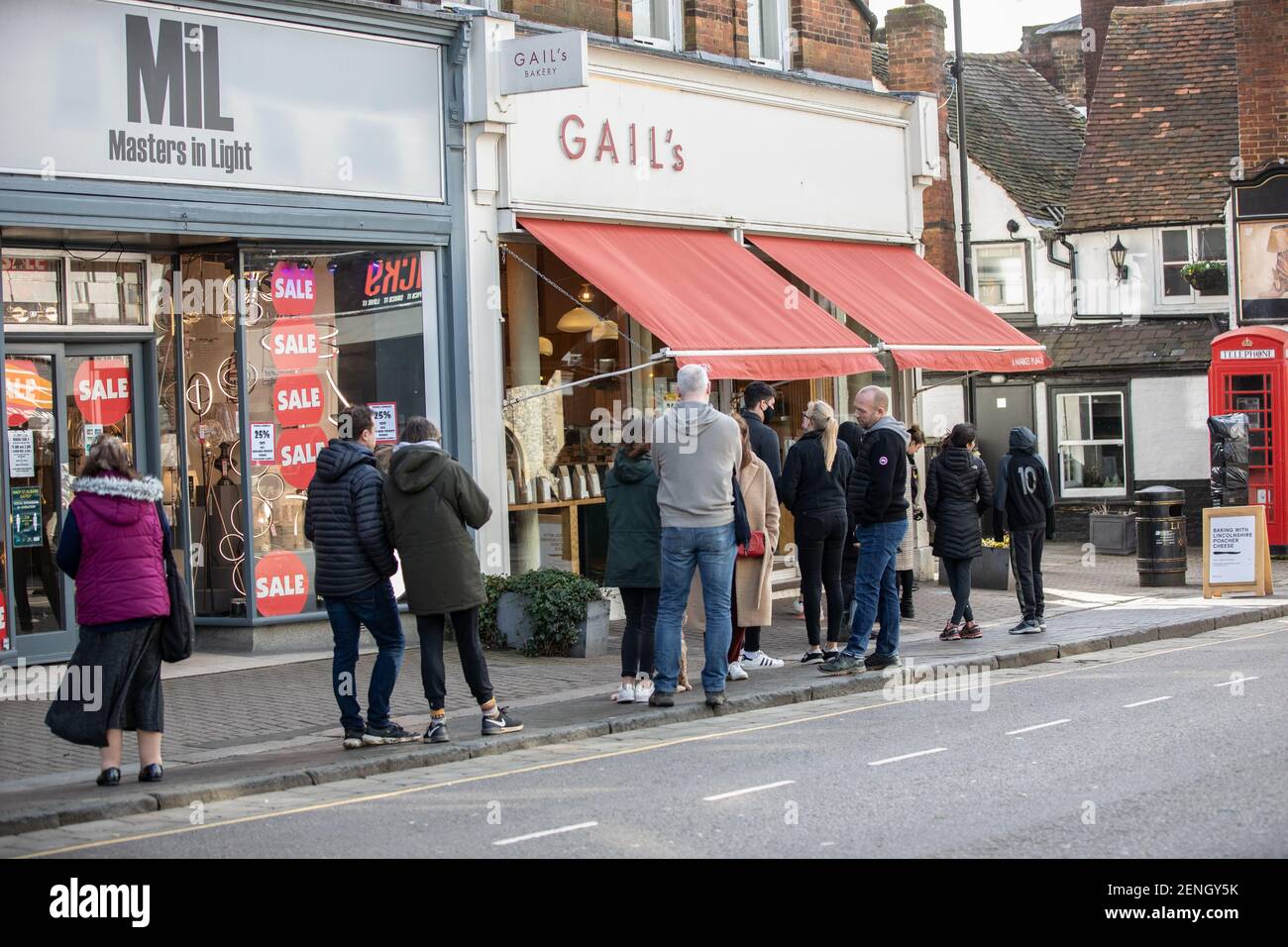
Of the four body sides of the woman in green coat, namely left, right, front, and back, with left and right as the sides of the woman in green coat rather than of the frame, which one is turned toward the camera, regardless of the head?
back

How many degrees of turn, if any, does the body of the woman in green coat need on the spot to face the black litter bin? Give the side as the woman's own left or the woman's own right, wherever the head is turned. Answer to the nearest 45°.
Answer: approximately 45° to the woman's own right

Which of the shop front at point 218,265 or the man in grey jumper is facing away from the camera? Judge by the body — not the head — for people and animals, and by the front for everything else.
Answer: the man in grey jumper

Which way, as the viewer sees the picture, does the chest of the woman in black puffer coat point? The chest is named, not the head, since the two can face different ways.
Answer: away from the camera

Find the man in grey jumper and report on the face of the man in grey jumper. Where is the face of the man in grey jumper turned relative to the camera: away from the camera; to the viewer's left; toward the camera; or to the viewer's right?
away from the camera

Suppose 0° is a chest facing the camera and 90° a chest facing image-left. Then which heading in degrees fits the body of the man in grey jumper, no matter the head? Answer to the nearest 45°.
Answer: approximately 180°

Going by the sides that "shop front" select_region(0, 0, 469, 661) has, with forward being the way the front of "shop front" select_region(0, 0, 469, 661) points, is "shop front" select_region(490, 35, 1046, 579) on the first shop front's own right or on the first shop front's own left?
on the first shop front's own left

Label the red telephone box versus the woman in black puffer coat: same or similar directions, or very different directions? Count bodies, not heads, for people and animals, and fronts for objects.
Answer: very different directions

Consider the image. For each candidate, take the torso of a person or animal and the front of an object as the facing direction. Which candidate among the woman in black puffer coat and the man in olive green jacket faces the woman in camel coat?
the man in olive green jacket

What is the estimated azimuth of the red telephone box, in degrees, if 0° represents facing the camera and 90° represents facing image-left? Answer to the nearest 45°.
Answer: approximately 0°

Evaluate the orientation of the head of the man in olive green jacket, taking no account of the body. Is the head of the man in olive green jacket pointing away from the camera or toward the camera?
away from the camera
